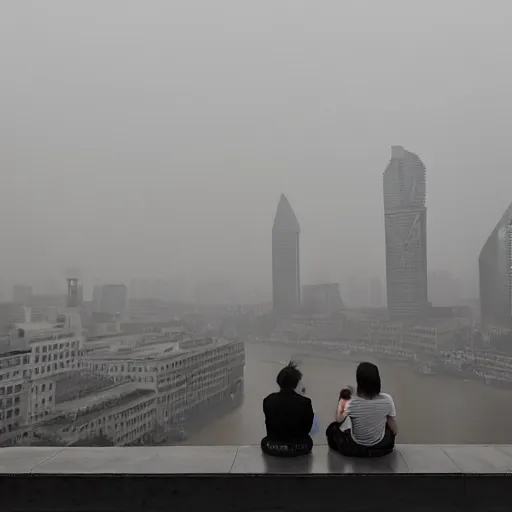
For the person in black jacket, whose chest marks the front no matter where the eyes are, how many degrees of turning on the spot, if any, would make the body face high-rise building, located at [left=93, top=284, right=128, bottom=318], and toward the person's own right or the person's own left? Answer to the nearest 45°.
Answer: approximately 45° to the person's own left

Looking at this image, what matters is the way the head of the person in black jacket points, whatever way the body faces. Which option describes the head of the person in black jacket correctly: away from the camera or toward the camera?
away from the camera

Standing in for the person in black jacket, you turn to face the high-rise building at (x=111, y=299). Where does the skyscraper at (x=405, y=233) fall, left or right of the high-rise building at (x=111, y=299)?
right

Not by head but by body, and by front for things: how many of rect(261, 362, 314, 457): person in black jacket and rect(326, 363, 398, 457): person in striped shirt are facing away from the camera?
2

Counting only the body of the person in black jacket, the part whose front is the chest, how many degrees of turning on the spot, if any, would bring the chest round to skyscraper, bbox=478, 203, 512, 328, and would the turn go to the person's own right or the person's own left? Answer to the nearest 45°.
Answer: approximately 45° to the person's own right

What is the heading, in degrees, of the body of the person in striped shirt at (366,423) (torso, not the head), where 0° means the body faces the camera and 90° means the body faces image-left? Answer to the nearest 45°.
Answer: approximately 180°

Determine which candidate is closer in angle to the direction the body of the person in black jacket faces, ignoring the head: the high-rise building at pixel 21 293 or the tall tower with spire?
the tall tower with spire

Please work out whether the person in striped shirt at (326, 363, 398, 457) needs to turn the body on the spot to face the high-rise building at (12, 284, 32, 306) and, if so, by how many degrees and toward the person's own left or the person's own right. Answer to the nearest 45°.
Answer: approximately 45° to the person's own left

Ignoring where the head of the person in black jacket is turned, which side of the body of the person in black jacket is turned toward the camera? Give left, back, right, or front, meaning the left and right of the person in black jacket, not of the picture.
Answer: back

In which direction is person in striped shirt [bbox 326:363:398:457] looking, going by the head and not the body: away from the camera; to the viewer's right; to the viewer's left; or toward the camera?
away from the camera
